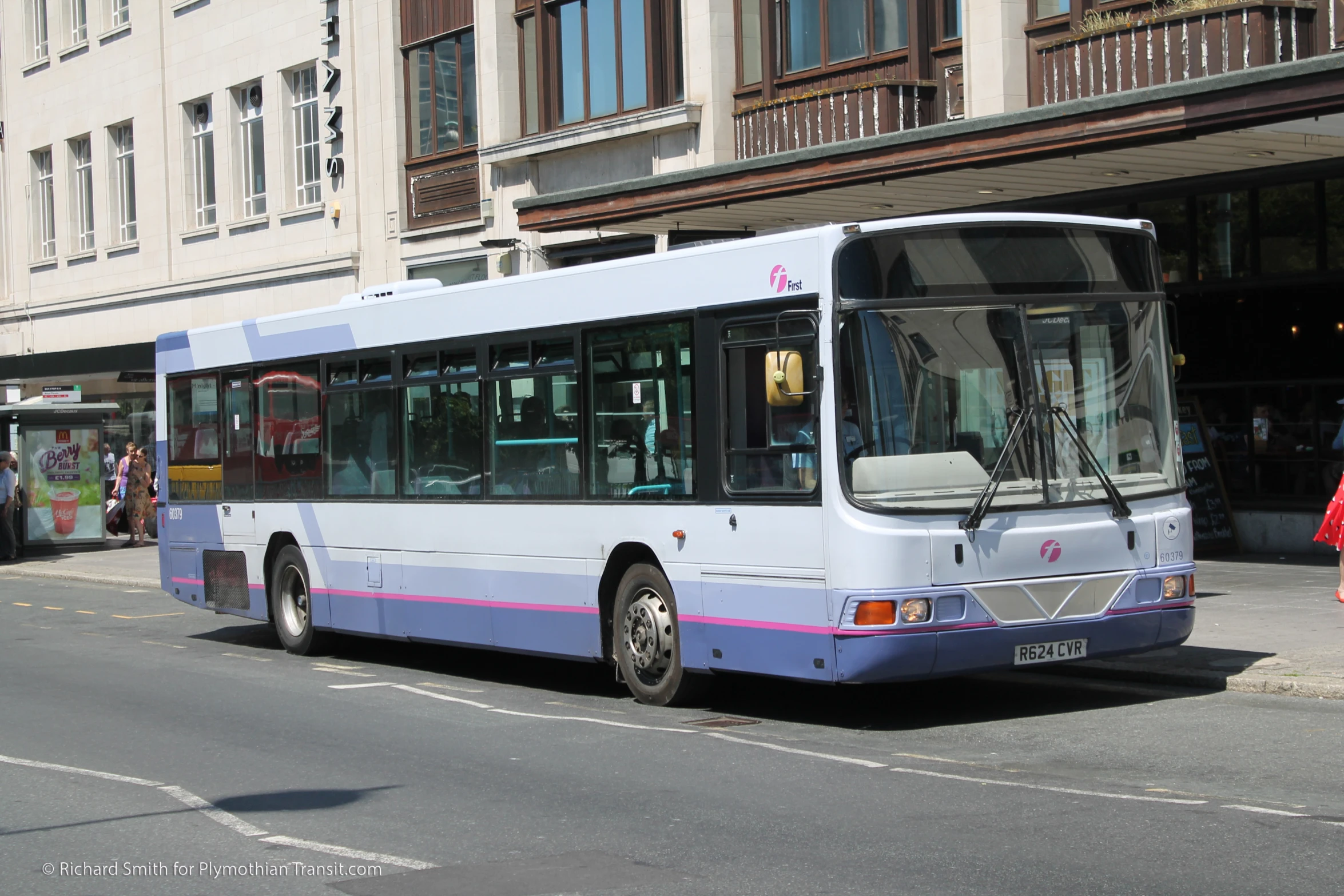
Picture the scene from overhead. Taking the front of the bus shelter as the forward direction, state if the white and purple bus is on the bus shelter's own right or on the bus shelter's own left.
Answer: on the bus shelter's own left

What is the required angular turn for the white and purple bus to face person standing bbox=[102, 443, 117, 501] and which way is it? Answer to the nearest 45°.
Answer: approximately 180°

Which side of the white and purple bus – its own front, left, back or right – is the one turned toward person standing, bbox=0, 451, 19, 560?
back

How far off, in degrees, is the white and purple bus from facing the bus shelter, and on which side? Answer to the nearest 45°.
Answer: approximately 180°

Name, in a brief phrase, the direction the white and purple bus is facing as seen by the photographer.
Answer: facing the viewer and to the right of the viewer

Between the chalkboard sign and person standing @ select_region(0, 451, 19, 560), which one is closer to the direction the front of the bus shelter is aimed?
the person standing

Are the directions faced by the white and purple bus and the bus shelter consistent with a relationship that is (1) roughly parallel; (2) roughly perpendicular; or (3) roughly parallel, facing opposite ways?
roughly perpendicular

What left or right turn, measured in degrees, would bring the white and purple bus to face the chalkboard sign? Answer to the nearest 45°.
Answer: approximately 90° to its left

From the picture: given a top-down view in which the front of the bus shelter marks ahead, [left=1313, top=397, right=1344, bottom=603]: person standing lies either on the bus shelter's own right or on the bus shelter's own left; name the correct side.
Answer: on the bus shelter's own left

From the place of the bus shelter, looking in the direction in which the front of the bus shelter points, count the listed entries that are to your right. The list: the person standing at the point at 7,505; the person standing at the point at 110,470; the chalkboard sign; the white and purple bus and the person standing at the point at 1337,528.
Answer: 1

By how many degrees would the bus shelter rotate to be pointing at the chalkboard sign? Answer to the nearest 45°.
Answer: approximately 135° to its left
